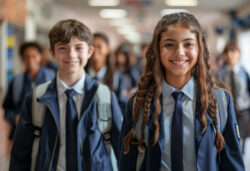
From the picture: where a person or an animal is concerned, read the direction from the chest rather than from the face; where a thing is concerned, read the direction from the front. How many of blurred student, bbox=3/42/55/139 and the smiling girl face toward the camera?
2

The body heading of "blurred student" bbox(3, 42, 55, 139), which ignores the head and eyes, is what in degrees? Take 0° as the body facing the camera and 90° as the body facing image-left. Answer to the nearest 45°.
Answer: approximately 0°

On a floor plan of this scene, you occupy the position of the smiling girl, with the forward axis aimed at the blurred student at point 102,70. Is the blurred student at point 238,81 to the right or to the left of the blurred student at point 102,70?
right

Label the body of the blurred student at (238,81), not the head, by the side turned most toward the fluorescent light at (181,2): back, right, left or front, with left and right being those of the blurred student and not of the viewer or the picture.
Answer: back

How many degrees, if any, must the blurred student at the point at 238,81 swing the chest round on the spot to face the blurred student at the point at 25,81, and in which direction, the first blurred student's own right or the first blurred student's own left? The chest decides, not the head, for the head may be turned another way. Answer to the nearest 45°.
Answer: approximately 45° to the first blurred student's own right

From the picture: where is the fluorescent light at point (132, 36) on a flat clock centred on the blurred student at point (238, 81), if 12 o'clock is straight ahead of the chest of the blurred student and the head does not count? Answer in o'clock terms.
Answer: The fluorescent light is roughly at 5 o'clock from the blurred student.

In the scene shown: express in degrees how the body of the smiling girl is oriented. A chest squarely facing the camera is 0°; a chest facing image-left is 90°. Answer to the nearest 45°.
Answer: approximately 0°

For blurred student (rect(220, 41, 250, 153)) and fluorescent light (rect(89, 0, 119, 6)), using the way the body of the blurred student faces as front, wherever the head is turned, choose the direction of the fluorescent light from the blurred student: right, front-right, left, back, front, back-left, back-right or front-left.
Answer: back-right
